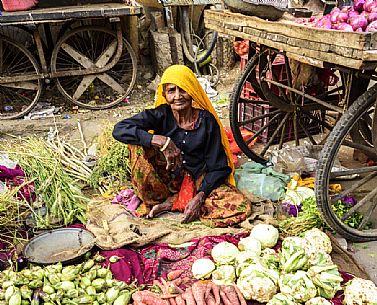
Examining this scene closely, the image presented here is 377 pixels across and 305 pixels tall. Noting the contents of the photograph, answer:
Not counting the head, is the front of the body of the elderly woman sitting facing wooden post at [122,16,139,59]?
no

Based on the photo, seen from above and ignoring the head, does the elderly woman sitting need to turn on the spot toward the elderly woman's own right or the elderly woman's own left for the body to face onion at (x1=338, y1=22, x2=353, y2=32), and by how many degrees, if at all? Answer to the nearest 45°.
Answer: approximately 90° to the elderly woman's own left

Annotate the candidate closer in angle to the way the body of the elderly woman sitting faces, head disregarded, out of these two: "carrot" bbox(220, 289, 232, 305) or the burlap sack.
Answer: the carrot

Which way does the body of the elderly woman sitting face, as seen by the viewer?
toward the camera

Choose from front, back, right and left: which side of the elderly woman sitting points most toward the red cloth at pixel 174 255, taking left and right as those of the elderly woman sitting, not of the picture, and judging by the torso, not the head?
front

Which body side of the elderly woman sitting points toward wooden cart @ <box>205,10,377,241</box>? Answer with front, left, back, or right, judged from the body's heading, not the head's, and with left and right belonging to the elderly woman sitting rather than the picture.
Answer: left

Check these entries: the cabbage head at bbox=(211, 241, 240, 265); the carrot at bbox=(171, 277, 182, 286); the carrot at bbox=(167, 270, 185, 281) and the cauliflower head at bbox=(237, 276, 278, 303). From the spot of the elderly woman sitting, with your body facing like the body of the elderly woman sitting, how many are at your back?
0

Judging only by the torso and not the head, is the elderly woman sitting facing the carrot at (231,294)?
yes

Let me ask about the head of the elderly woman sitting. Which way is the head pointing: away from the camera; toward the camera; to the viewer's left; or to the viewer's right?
toward the camera

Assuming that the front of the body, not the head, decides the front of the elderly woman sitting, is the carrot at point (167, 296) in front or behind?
in front

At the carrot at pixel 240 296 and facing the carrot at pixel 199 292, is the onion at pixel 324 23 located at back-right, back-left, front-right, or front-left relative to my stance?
back-right

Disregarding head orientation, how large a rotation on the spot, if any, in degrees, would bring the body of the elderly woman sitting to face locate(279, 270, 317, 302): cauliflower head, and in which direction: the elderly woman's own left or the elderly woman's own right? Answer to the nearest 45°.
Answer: approximately 45° to the elderly woman's own left

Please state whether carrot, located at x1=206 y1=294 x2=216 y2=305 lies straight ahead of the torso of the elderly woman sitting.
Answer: yes

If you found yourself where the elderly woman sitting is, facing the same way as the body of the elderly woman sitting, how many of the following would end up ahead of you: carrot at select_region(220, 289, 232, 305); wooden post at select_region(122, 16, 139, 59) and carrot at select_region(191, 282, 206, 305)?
2

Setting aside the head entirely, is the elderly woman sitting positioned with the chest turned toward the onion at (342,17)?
no

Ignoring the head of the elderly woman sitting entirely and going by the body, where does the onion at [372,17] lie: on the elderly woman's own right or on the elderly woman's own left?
on the elderly woman's own left

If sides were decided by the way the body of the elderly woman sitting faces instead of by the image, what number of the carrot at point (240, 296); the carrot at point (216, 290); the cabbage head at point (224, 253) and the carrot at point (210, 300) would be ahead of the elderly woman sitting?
4

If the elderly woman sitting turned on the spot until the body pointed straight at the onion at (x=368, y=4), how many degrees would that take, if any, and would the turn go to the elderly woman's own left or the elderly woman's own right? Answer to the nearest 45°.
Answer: approximately 90° to the elderly woman's own left

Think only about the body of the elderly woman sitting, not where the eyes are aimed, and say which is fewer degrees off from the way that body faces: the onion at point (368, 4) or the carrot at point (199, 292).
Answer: the carrot

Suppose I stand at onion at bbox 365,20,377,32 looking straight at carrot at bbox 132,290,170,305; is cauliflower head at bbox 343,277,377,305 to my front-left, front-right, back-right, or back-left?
front-left

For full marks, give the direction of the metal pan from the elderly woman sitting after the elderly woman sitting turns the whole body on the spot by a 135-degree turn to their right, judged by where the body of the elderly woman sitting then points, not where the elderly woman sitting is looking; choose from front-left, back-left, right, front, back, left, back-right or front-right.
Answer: left
